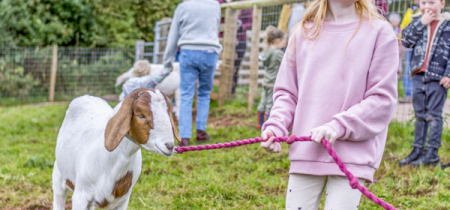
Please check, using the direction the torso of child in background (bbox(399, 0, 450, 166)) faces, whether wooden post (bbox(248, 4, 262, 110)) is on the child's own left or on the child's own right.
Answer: on the child's own right

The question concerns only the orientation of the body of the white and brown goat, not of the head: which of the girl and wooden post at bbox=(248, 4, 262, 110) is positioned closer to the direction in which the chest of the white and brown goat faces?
the girl

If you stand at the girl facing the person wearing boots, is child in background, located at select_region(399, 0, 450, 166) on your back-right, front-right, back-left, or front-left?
front-right

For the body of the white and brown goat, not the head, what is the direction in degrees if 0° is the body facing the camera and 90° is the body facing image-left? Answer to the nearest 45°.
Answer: approximately 315°

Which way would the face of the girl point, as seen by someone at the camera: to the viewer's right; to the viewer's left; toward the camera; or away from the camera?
toward the camera

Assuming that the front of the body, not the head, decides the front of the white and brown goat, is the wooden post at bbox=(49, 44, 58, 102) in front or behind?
behind

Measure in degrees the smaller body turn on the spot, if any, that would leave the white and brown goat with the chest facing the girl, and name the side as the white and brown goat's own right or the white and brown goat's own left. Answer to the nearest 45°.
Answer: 0° — it already faces them

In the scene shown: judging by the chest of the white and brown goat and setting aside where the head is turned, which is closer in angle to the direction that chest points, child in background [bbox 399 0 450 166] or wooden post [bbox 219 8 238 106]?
the child in background

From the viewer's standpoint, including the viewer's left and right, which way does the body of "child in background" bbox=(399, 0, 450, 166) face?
facing the viewer and to the left of the viewer

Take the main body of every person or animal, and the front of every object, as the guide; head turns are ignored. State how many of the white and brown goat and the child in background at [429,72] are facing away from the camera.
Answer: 0

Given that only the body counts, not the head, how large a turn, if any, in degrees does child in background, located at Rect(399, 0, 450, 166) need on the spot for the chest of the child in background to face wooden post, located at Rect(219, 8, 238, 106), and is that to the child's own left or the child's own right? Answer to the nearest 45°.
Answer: approximately 90° to the child's own right

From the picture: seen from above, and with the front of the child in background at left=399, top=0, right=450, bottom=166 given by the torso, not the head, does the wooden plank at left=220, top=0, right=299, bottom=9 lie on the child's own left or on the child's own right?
on the child's own right

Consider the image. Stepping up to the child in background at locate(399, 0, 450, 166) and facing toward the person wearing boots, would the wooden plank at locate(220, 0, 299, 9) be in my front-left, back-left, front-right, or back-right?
front-right
